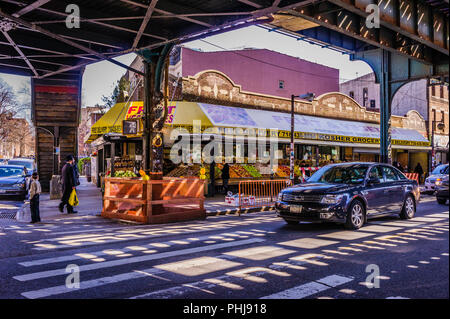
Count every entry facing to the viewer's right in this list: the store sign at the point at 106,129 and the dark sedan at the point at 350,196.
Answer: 0

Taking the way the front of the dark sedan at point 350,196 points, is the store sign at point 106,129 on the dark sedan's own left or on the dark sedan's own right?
on the dark sedan's own right

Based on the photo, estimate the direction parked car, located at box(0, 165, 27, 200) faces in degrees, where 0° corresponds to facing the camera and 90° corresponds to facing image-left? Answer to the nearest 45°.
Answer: approximately 0°

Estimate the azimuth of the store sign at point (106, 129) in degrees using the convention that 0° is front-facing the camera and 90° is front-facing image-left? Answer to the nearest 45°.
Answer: approximately 45°

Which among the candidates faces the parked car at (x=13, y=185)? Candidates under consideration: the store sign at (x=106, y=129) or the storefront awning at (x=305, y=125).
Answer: the store sign

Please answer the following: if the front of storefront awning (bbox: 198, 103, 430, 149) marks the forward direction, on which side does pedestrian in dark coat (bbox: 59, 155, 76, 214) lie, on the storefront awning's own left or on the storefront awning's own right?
on the storefront awning's own right

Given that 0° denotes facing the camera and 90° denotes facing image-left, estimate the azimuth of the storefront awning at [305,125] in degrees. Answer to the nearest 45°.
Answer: approximately 315°

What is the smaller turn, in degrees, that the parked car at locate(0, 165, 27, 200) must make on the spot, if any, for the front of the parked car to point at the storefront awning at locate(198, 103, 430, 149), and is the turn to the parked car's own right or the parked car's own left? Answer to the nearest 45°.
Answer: approximately 90° to the parked car's own left

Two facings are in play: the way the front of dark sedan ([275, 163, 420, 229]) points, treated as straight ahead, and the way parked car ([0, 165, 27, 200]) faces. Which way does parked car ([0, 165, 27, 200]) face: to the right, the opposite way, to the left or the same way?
to the left

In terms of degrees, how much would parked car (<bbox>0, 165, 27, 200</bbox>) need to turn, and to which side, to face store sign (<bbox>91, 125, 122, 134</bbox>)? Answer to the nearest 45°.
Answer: approximately 135° to its left

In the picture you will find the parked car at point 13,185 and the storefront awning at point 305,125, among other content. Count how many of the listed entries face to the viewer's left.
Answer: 0

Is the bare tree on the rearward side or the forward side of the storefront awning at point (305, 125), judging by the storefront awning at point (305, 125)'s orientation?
on the rearward side
